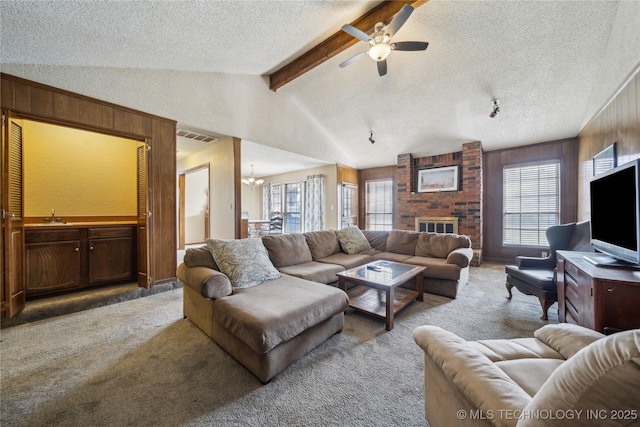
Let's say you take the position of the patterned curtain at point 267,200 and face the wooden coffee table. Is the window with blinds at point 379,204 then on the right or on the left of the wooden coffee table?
left

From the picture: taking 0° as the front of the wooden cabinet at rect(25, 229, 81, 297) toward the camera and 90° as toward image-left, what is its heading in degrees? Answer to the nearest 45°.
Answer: approximately 315°

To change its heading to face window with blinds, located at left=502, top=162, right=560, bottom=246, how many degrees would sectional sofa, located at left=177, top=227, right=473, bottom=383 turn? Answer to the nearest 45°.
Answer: approximately 90° to its left

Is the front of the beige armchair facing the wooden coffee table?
yes

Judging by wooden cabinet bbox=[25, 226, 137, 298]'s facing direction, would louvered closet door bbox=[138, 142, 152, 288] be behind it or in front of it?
in front

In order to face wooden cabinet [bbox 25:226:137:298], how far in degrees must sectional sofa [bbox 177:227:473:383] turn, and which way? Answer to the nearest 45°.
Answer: approximately 135° to its right

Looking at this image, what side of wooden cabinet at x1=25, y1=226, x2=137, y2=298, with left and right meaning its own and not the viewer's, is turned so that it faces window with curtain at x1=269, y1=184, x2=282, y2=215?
left

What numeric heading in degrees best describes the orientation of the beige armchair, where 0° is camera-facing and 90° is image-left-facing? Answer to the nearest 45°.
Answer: approximately 135°
